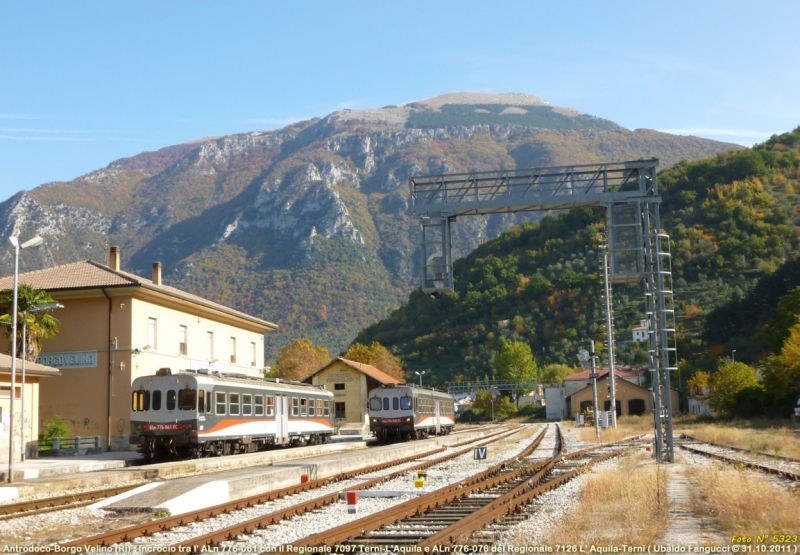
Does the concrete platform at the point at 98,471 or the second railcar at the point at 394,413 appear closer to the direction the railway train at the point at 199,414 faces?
the concrete platform

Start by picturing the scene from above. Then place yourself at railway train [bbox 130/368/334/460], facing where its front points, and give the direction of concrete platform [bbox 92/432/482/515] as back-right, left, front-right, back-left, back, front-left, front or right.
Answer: front-left

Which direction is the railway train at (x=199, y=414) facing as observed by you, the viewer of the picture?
facing the viewer and to the left of the viewer

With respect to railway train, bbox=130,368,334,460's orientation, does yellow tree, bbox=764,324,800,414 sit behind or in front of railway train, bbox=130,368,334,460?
behind

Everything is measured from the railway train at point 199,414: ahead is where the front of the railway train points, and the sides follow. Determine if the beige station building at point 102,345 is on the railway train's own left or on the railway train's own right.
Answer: on the railway train's own right

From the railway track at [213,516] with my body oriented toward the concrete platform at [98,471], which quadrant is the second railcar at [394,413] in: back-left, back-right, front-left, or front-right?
front-right

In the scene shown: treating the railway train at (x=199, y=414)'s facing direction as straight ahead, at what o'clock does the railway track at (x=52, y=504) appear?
The railway track is roughly at 11 o'clock from the railway train.

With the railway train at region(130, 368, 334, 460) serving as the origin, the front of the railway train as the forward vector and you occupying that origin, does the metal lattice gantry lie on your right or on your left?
on your left

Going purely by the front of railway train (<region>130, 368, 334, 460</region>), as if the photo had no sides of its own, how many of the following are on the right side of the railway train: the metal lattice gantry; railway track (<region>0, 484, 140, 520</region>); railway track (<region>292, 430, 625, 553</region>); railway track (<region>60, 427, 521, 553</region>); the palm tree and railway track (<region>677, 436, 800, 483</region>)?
1

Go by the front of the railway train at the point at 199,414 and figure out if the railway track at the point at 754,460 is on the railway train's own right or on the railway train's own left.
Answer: on the railway train's own left

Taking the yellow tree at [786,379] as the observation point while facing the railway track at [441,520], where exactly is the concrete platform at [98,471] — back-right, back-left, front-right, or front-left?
front-right

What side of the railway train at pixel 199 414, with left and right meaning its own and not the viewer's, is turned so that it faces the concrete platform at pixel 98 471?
front

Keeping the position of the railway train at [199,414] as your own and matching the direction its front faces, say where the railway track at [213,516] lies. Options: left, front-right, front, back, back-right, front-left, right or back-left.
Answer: front-left

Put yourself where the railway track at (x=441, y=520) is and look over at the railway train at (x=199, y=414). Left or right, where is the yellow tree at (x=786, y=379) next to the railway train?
right

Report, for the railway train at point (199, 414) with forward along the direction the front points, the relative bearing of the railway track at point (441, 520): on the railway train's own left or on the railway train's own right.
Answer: on the railway train's own left
